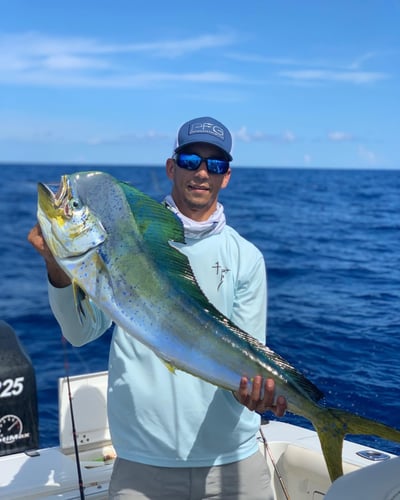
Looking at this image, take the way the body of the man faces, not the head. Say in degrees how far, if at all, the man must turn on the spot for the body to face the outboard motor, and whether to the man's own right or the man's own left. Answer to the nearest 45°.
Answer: approximately 135° to the man's own right

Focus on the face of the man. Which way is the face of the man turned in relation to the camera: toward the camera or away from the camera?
toward the camera

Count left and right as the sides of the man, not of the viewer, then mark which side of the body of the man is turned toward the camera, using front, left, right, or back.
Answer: front
